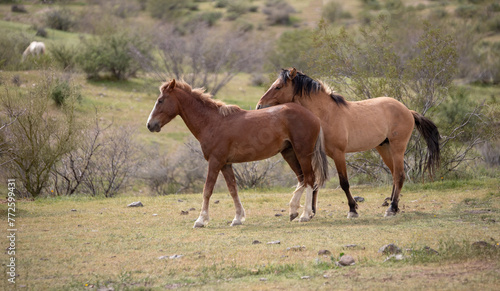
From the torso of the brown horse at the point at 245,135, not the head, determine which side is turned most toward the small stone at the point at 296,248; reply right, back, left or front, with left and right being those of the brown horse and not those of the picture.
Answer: left

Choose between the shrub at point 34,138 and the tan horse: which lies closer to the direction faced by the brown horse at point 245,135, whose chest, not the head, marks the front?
the shrub

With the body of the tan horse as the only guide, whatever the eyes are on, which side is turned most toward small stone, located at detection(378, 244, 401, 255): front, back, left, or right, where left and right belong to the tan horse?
left

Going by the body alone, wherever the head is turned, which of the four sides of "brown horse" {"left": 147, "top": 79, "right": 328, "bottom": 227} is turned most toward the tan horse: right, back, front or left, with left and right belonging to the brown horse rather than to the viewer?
back

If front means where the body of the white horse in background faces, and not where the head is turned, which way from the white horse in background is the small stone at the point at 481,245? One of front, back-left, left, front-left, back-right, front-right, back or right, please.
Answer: left

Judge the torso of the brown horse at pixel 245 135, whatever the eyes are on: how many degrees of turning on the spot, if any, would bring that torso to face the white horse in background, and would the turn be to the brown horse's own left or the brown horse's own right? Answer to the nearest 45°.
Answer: approximately 45° to the brown horse's own right

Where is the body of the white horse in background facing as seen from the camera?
to the viewer's left

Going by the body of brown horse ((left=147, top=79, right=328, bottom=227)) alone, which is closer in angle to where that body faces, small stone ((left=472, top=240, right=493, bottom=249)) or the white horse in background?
the white horse in background

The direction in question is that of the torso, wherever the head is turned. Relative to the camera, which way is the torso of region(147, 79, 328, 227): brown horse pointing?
to the viewer's left

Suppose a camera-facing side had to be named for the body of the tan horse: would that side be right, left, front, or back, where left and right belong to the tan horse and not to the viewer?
left
